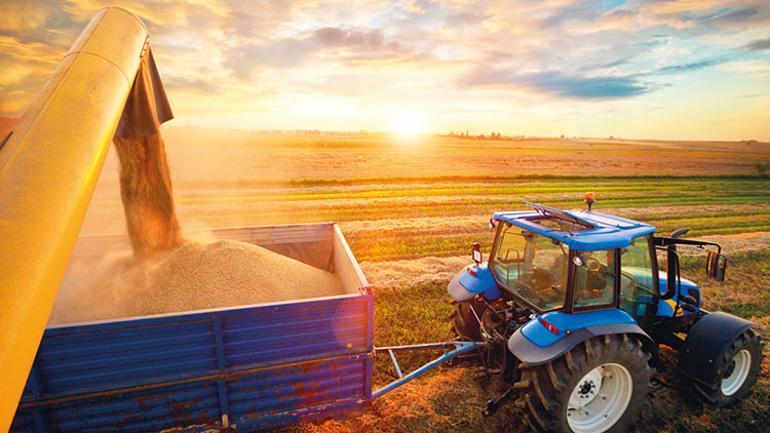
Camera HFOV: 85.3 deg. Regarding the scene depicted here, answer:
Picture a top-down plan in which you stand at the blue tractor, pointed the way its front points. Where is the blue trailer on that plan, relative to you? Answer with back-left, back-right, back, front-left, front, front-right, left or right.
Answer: back

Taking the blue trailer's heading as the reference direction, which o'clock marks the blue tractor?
The blue tractor is roughly at 12 o'clock from the blue trailer.

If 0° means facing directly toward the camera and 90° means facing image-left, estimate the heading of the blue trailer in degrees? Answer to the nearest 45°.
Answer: approximately 270°

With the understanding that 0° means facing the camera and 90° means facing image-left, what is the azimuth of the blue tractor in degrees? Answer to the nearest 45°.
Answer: approximately 225°

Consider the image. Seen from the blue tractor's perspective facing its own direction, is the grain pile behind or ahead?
behind
